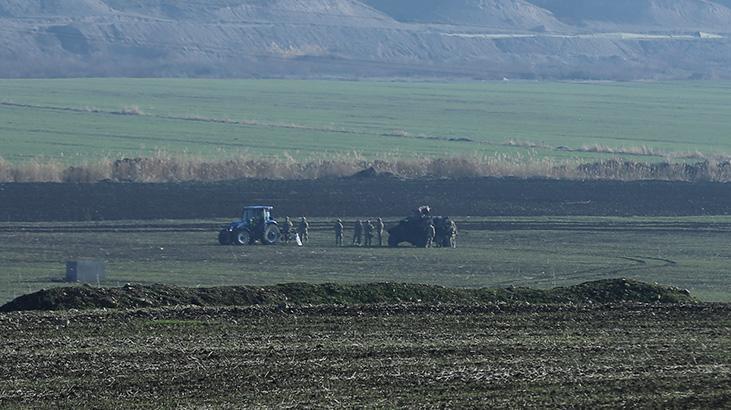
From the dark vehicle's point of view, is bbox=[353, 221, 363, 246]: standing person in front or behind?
in front

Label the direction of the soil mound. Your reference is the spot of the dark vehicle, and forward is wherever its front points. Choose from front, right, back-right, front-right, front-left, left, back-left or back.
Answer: left

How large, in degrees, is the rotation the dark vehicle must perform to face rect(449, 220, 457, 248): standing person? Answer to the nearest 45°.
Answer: approximately 180°

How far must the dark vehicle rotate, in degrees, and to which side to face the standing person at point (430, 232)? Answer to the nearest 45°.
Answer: approximately 135° to its left

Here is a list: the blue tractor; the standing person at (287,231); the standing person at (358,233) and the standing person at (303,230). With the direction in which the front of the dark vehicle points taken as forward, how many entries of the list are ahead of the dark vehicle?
4

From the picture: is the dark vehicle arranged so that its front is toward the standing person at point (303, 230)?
yes

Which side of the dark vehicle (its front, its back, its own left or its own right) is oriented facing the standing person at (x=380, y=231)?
front

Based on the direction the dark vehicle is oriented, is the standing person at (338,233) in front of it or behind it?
in front

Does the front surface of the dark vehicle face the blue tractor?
yes

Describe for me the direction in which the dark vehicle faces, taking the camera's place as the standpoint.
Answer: facing to the left of the viewer

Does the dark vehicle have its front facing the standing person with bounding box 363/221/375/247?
yes

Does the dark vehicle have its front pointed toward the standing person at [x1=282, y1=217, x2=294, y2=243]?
yes
